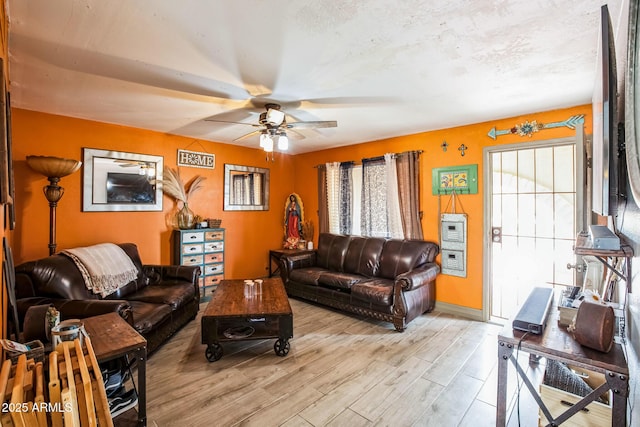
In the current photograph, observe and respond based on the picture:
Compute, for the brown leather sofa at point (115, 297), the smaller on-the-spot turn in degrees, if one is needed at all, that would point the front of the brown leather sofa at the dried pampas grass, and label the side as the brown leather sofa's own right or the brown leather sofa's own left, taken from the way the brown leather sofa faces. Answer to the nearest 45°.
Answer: approximately 90° to the brown leather sofa's own left

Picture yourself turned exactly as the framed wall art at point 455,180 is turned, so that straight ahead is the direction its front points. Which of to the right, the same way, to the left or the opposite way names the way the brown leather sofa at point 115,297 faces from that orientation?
to the left

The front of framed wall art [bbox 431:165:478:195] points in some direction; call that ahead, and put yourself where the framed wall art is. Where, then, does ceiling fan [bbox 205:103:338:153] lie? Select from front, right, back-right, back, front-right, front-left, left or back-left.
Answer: front-right

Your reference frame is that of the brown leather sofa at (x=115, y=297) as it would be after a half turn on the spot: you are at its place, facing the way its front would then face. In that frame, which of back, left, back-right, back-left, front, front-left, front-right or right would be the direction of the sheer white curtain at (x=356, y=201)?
back-right

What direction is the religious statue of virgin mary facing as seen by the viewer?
toward the camera

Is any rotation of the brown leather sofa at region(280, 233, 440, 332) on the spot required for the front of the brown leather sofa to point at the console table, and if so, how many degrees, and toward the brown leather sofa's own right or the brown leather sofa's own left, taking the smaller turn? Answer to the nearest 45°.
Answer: approximately 45° to the brown leather sofa's own left

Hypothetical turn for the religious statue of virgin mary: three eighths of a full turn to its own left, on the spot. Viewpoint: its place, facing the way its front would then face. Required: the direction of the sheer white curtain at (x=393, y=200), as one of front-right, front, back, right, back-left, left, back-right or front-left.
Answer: right

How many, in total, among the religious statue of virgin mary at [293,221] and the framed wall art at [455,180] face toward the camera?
2

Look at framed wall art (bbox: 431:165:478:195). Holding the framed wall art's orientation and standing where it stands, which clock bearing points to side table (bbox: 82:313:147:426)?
The side table is roughly at 1 o'clock from the framed wall art.

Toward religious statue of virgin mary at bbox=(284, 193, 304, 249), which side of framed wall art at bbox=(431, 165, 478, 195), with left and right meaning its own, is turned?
right

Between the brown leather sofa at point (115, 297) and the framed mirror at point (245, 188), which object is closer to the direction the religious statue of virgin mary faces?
the brown leather sofa

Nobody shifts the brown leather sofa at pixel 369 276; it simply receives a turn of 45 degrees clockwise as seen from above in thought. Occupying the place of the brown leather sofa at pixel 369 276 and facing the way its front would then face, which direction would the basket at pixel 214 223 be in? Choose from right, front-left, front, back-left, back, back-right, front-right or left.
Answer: front

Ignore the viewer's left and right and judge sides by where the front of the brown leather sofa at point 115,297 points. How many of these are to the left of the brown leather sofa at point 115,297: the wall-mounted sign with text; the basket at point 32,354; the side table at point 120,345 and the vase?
2
